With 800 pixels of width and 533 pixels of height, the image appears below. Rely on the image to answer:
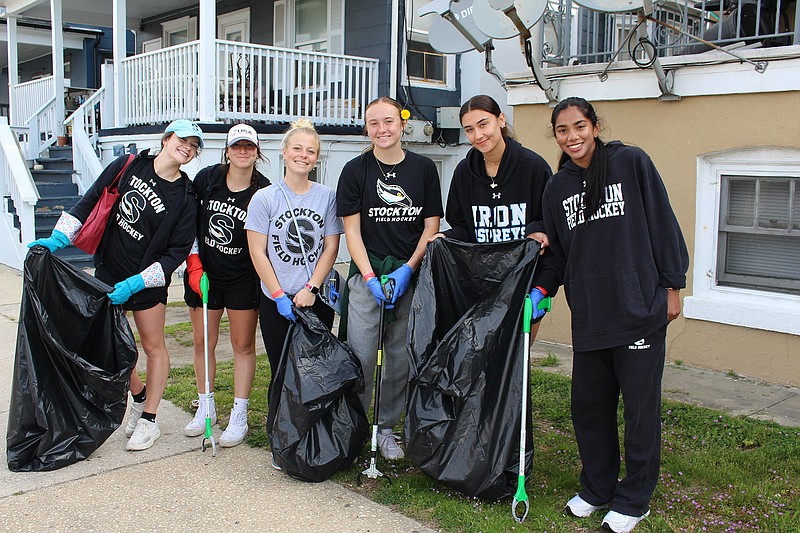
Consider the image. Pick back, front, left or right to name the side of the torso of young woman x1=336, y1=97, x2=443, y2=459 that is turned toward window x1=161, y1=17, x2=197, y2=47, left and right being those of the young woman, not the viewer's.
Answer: back

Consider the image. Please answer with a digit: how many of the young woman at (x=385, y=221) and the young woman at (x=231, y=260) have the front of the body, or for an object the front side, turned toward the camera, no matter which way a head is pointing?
2

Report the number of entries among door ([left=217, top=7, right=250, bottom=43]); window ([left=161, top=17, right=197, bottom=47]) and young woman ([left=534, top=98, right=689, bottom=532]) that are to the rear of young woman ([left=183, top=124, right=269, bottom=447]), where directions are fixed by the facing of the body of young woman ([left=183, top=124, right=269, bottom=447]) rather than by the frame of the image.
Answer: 2

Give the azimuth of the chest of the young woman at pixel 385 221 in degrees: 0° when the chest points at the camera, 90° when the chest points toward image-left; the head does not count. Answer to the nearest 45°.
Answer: approximately 0°

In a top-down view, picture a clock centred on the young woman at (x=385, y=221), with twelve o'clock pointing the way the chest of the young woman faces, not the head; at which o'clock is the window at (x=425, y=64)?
The window is roughly at 6 o'clock from the young woman.

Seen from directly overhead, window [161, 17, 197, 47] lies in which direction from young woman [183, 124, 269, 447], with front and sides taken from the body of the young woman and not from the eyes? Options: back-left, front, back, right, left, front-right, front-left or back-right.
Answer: back
